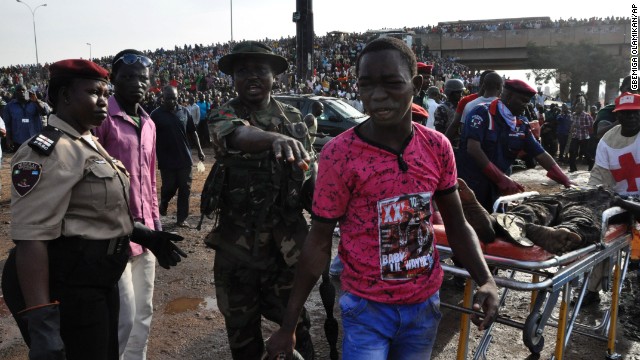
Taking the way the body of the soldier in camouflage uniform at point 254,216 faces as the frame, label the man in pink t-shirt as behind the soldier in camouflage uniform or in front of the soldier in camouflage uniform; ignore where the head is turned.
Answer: in front

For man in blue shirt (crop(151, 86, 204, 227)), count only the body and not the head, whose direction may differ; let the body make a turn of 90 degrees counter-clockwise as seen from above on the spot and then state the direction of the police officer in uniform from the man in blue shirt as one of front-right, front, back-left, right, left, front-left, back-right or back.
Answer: right

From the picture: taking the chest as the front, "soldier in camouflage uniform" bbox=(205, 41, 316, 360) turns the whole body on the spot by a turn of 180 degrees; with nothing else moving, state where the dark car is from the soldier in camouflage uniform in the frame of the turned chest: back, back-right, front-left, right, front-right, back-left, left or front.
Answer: front

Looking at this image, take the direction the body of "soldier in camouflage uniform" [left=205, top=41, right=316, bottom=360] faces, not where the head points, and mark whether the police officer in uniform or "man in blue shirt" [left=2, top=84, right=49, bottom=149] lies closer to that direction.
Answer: the police officer in uniform

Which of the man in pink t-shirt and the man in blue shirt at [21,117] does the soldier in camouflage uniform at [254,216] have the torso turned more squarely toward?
the man in pink t-shirt

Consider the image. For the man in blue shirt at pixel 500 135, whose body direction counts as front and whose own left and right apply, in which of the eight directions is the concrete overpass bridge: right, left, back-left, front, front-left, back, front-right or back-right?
back-left

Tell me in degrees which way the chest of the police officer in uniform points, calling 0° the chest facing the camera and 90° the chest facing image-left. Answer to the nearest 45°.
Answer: approximately 315°

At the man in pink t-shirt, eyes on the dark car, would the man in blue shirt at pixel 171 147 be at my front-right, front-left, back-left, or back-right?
front-left

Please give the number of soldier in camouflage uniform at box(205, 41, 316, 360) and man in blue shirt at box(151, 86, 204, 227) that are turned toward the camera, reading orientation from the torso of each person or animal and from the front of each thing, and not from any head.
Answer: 2

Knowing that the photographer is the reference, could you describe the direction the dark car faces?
facing the viewer and to the right of the viewer

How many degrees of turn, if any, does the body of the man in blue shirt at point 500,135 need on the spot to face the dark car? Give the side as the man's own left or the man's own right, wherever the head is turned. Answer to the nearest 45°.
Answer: approximately 180°

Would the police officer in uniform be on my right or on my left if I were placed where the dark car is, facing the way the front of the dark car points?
on my right

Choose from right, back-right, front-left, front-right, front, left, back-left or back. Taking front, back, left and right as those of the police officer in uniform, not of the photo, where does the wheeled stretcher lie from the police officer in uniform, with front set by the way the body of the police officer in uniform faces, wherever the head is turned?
front-left

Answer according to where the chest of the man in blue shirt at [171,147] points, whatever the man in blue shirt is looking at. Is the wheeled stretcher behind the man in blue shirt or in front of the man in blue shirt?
in front

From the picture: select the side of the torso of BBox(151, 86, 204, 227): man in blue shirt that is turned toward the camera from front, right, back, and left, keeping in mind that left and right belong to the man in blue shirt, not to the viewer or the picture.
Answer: front

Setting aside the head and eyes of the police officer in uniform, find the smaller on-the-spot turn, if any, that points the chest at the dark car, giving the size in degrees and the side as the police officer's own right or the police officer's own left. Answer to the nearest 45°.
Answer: approximately 90° to the police officer's own left

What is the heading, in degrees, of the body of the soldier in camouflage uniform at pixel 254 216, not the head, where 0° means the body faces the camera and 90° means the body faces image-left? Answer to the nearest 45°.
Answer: approximately 0°
